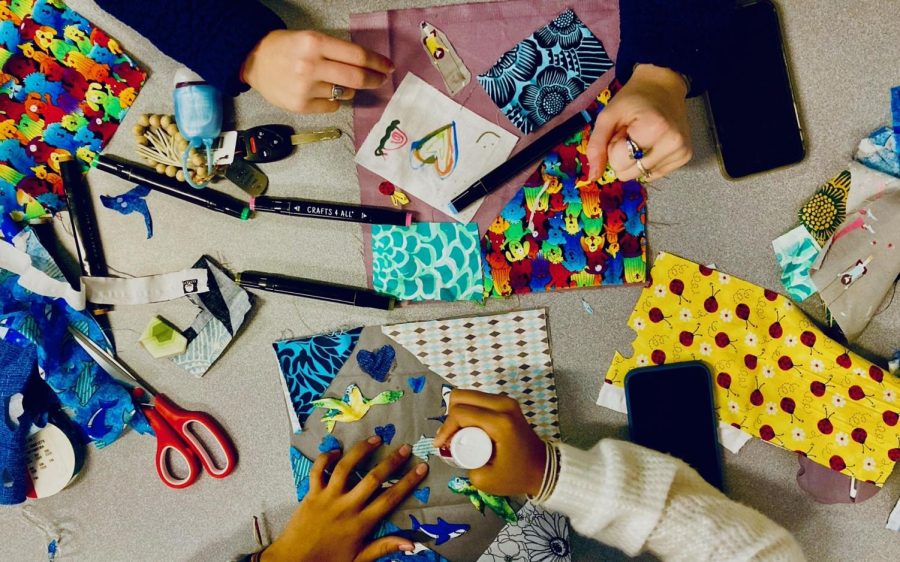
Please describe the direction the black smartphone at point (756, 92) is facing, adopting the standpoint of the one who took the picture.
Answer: facing the viewer
